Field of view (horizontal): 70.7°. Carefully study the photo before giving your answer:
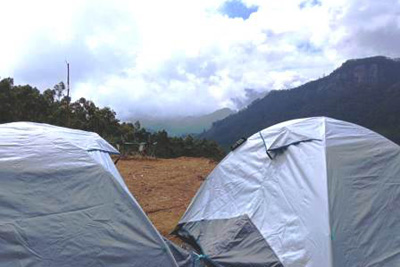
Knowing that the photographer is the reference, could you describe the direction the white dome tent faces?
facing the viewer and to the left of the viewer

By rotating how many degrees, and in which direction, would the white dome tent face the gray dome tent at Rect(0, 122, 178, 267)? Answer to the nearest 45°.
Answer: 0° — it already faces it

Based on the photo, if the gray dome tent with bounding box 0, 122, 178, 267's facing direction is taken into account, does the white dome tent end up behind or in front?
in front
